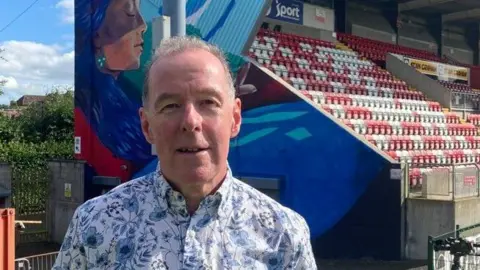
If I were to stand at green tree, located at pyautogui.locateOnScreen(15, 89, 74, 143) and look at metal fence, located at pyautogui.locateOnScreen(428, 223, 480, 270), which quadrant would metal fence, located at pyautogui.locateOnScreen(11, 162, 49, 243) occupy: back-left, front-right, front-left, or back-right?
front-right

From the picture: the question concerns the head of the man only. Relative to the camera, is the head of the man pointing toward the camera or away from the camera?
toward the camera

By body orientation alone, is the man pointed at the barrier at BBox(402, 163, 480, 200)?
no

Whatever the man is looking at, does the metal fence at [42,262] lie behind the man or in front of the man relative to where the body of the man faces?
behind

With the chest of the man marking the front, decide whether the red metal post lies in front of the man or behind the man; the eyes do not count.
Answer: behind

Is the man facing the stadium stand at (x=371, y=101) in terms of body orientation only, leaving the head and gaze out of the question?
no

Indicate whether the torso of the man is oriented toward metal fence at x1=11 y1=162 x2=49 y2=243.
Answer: no

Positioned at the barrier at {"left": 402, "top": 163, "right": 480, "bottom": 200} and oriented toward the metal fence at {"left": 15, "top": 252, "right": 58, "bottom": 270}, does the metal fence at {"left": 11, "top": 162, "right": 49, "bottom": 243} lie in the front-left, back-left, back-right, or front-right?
front-right

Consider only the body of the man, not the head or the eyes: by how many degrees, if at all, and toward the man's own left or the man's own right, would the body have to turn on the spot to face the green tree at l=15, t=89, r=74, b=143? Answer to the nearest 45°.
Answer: approximately 180°

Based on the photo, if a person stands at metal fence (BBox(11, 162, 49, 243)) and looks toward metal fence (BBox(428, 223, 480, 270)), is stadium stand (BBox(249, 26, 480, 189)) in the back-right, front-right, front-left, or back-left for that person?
front-left

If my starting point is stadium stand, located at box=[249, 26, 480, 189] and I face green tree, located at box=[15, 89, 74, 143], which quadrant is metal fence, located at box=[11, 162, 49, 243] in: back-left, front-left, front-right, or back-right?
front-left

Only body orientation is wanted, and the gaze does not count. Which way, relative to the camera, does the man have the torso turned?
toward the camera

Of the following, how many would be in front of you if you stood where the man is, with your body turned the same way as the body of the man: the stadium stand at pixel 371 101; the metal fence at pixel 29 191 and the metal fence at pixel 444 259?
0
